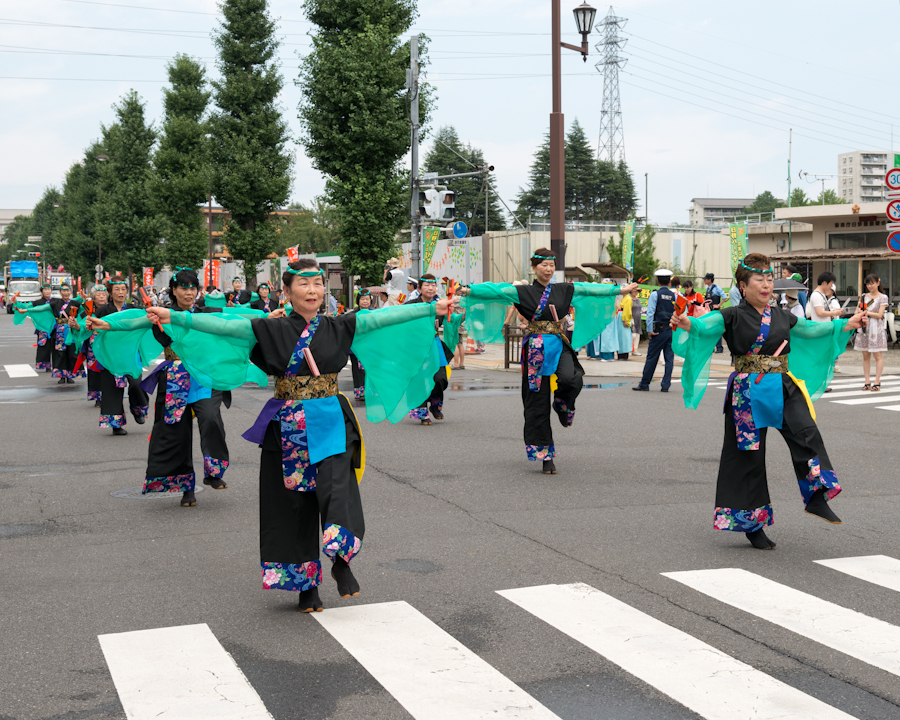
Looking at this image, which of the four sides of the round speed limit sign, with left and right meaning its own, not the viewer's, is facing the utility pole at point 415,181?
right

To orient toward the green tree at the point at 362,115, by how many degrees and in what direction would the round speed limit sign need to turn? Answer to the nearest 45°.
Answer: approximately 135° to its right

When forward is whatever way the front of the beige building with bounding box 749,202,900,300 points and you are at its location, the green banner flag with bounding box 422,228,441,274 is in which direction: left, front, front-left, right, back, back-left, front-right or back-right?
front-right

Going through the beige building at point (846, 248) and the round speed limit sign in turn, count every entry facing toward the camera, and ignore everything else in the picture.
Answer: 2

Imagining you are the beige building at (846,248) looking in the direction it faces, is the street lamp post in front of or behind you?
in front

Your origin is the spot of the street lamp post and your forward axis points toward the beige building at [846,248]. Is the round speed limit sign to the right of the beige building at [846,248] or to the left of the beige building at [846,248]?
right

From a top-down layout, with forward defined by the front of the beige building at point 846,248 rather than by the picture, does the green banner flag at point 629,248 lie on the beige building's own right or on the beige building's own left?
on the beige building's own right

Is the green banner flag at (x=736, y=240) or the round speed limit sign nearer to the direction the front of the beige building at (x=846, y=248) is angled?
the round speed limit sign

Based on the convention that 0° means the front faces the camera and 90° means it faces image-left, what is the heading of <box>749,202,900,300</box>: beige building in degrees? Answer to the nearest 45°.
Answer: approximately 0°
